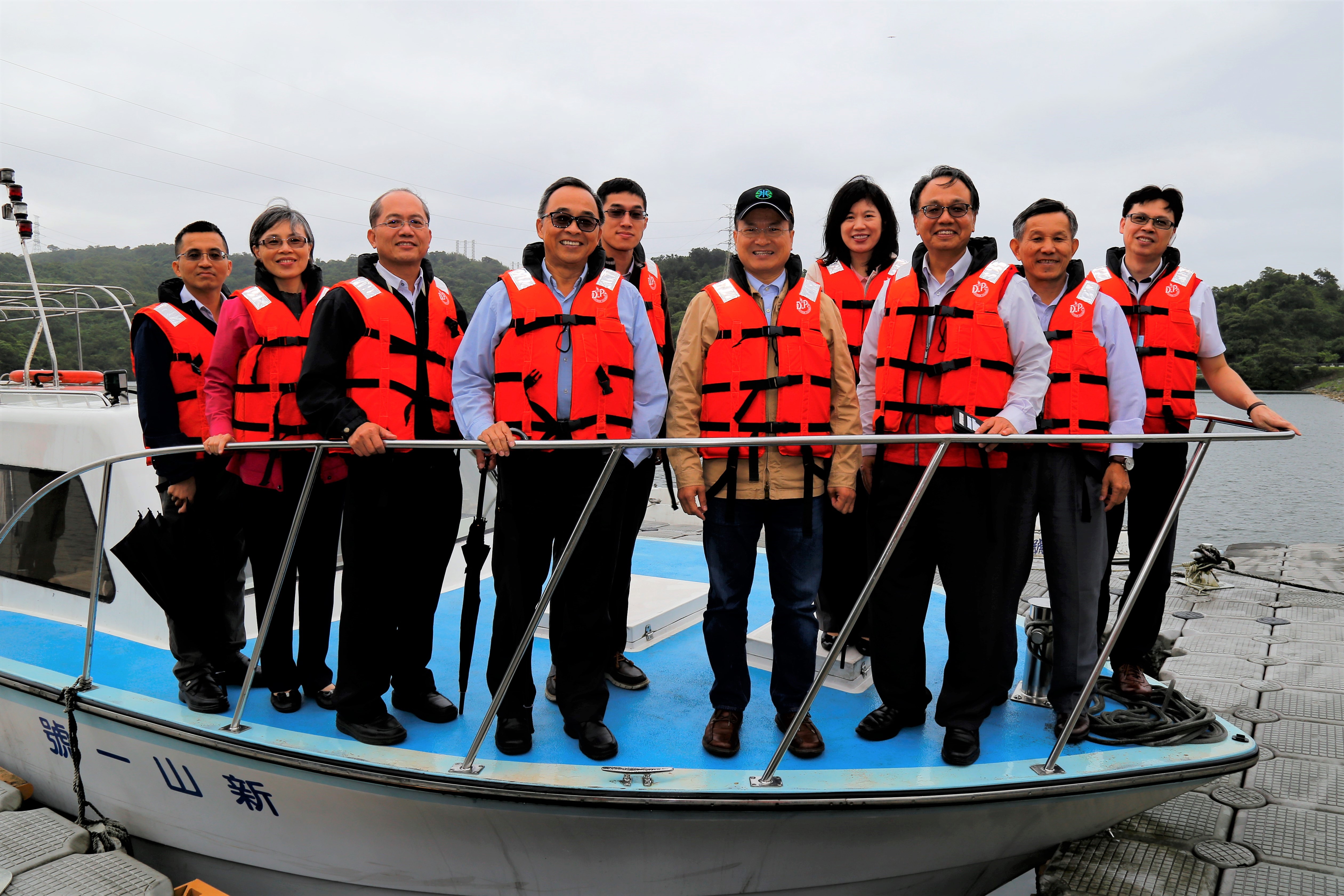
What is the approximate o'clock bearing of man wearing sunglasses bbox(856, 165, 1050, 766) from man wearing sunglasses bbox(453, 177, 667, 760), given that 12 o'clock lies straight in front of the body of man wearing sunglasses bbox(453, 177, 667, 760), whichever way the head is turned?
man wearing sunglasses bbox(856, 165, 1050, 766) is roughly at 9 o'clock from man wearing sunglasses bbox(453, 177, 667, 760).

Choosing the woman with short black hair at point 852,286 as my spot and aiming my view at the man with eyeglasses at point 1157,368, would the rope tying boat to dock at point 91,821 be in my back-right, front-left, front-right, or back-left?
back-right

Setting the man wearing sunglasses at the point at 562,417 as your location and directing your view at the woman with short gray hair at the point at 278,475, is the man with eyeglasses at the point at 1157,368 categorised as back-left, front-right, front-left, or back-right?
back-right

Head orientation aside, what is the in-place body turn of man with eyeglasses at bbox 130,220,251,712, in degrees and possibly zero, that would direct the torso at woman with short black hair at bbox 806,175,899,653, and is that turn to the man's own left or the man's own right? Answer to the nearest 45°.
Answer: approximately 45° to the man's own left
